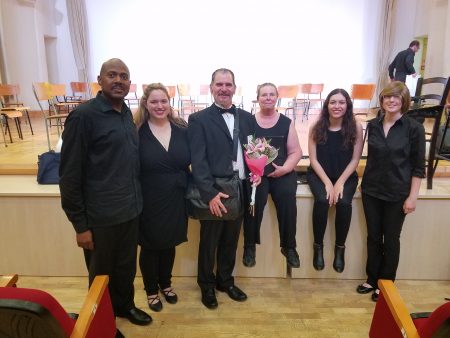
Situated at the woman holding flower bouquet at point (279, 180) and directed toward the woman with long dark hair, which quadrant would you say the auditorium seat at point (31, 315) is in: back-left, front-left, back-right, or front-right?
back-right

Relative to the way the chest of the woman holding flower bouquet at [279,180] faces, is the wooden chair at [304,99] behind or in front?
behind

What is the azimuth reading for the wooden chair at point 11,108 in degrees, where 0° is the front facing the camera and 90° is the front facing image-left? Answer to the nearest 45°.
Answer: approximately 315°

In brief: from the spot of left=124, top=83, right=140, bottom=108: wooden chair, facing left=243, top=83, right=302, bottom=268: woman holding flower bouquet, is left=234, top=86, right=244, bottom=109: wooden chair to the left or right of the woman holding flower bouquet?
left

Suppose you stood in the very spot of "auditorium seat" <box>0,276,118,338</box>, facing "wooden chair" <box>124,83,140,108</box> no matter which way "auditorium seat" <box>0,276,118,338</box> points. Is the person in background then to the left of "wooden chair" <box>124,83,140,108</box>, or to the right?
right

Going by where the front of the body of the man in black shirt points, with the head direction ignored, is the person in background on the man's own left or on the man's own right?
on the man's own left

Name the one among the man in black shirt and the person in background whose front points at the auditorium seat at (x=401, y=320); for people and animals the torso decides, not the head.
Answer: the man in black shirt
